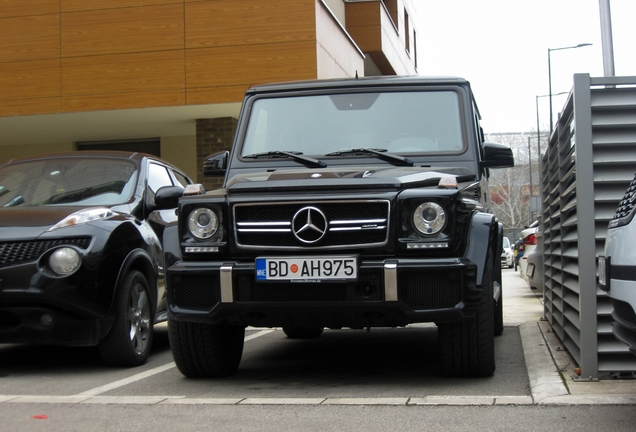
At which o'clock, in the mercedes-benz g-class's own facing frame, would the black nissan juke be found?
The black nissan juke is roughly at 4 o'clock from the mercedes-benz g-class.

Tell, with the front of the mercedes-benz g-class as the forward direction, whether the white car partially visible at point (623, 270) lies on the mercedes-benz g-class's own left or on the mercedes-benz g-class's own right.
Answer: on the mercedes-benz g-class's own left

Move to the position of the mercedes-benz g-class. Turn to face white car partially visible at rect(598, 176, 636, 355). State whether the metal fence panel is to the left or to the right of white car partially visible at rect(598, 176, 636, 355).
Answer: left

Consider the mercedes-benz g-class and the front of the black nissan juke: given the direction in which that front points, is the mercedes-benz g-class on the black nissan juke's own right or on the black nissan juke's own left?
on the black nissan juke's own left

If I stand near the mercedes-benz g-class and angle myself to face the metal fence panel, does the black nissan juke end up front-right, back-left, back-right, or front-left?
back-left

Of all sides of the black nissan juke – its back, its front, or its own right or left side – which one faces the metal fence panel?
left

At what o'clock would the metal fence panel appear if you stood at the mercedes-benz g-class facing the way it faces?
The metal fence panel is roughly at 9 o'clock from the mercedes-benz g-class.

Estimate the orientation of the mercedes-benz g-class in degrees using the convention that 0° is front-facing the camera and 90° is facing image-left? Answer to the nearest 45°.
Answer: approximately 0°
